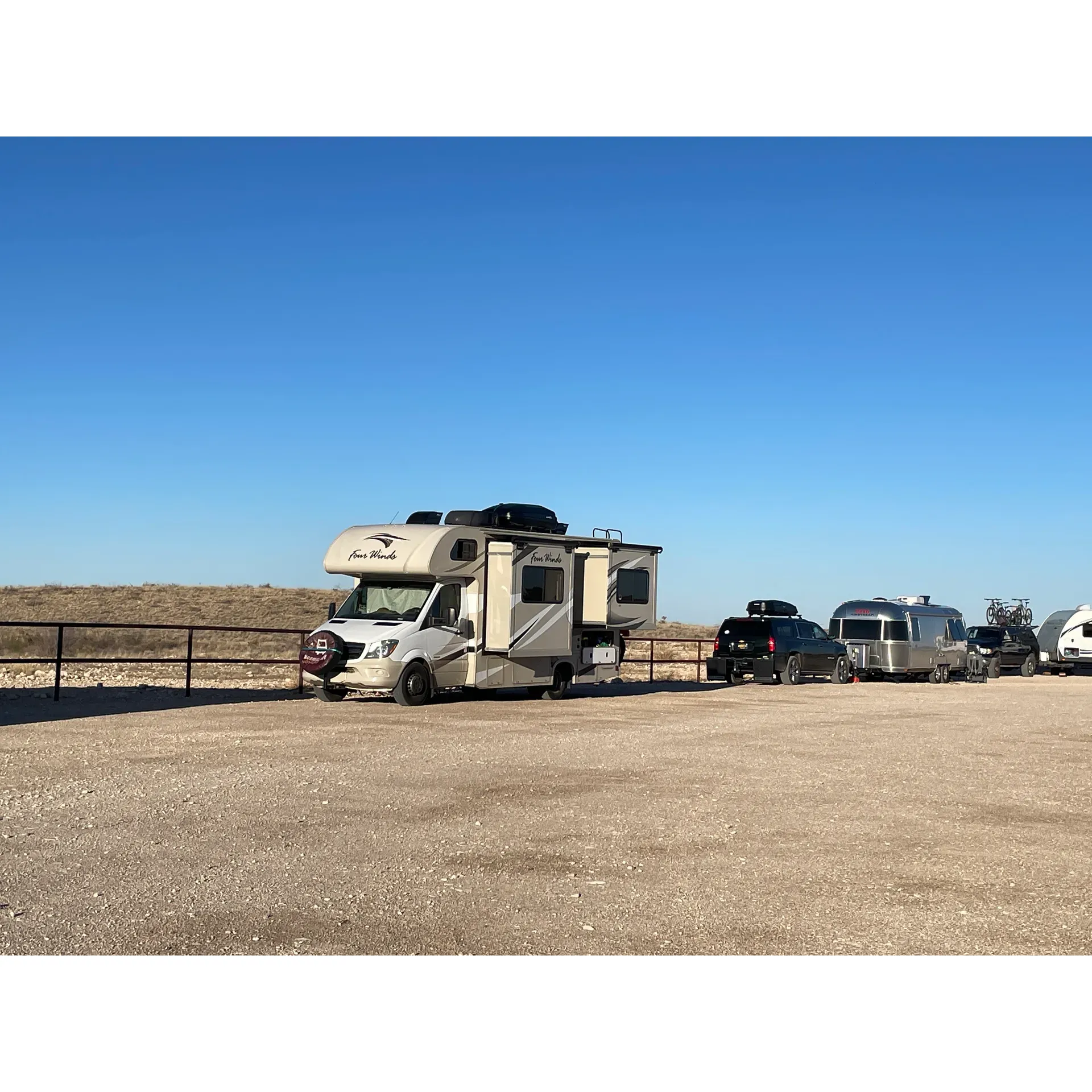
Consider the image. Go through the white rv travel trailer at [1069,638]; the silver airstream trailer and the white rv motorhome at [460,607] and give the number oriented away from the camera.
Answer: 0

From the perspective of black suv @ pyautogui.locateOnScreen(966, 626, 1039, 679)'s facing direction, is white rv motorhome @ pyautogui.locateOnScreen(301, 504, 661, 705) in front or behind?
in front

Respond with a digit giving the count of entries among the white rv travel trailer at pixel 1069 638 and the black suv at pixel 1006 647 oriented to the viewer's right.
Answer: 0

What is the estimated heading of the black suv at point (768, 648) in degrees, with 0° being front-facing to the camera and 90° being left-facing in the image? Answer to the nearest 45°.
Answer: approximately 225°

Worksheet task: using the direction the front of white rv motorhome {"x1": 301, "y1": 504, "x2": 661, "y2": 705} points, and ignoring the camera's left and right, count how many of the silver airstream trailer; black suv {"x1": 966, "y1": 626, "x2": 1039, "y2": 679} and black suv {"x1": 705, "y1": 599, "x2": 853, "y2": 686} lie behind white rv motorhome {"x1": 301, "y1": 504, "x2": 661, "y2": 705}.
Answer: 3

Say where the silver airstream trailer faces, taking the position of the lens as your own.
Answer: facing the viewer and to the left of the viewer

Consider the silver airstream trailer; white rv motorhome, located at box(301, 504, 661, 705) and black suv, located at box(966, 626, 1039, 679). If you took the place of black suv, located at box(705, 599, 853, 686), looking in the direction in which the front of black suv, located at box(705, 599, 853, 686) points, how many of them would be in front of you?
2

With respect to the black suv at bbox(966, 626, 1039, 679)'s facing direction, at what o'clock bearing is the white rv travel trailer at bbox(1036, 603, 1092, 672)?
The white rv travel trailer is roughly at 7 o'clock from the black suv.

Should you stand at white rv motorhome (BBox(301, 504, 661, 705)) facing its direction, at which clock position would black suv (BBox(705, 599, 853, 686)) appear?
The black suv is roughly at 6 o'clock from the white rv motorhome.

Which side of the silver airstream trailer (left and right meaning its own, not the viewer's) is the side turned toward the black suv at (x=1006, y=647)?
back

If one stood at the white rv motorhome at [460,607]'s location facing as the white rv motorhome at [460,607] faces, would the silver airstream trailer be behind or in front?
behind

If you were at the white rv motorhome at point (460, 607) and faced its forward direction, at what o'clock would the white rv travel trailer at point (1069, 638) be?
the white rv travel trailer at point (1069, 638) is roughly at 6 o'clock from the white rv motorhome at point (460, 607).
